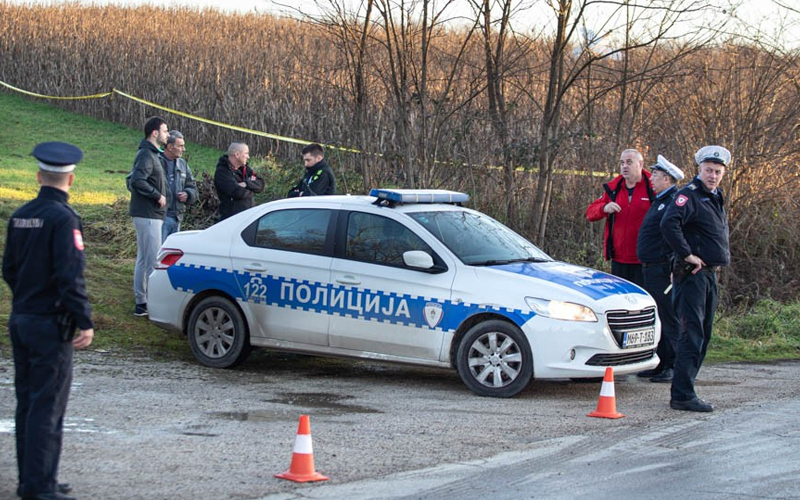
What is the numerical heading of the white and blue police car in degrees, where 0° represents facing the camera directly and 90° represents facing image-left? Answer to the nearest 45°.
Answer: approximately 315°

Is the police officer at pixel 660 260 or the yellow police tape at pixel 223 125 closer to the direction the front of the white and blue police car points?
the police officer

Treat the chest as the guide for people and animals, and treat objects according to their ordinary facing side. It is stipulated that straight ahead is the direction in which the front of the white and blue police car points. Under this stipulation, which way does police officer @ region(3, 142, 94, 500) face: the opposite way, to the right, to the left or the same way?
to the left

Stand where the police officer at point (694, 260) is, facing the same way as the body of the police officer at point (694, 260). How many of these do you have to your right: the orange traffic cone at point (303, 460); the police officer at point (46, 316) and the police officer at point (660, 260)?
2

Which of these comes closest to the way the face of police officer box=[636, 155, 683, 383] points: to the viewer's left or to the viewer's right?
to the viewer's left

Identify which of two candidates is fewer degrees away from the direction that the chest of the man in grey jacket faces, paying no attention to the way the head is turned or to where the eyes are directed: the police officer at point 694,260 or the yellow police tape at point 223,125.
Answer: the police officer

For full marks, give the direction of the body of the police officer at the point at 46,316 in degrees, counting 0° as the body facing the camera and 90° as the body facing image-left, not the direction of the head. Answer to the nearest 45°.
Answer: approximately 225°

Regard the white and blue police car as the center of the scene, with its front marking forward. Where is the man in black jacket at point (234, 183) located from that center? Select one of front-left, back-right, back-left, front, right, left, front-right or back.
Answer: back
